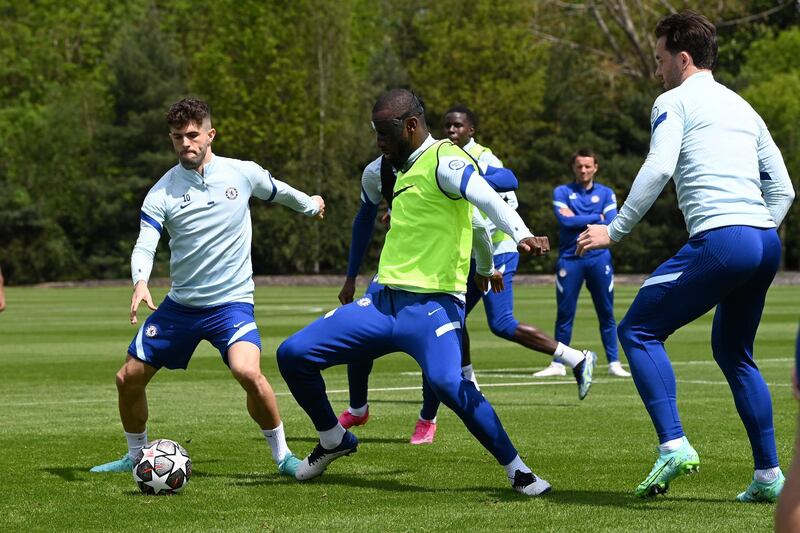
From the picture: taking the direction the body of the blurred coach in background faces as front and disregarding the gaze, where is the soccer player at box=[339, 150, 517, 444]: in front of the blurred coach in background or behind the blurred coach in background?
in front

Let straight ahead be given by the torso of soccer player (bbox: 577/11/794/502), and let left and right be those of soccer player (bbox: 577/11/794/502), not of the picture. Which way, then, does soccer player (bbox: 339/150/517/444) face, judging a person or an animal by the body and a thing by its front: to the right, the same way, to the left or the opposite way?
to the left

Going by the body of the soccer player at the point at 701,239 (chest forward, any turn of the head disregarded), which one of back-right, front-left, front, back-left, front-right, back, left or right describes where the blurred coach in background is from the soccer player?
front-right

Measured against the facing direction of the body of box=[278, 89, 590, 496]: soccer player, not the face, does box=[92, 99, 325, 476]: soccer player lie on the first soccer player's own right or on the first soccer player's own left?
on the first soccer player's own right

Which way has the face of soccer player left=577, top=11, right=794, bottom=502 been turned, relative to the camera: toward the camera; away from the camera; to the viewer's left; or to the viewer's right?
to the viewer's left

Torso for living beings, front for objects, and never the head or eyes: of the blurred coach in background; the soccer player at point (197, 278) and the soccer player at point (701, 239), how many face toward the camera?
2

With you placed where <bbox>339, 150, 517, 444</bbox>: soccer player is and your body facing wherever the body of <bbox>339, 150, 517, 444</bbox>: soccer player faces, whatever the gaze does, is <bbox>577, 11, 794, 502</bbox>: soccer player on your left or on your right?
on your left

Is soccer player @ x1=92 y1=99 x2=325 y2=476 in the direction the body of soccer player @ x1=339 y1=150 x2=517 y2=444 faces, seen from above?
yes

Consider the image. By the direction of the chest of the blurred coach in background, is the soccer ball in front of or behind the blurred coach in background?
in front

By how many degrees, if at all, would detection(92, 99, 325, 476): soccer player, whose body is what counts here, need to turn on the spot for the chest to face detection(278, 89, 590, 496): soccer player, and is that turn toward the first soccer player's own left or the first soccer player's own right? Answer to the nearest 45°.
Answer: approximately 45° to the first soccer player's own left
